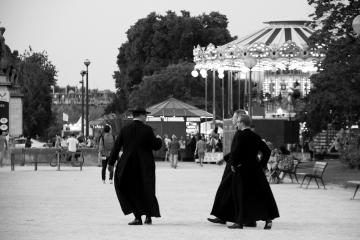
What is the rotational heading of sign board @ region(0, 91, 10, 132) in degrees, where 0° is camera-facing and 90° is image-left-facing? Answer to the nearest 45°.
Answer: approximately 0°

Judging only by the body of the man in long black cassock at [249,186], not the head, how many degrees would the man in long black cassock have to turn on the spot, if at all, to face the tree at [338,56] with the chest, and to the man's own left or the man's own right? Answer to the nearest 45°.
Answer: approximately 90° to the man's own right

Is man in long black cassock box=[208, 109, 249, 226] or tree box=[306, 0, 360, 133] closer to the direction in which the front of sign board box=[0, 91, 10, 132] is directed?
the man in long black cassock
